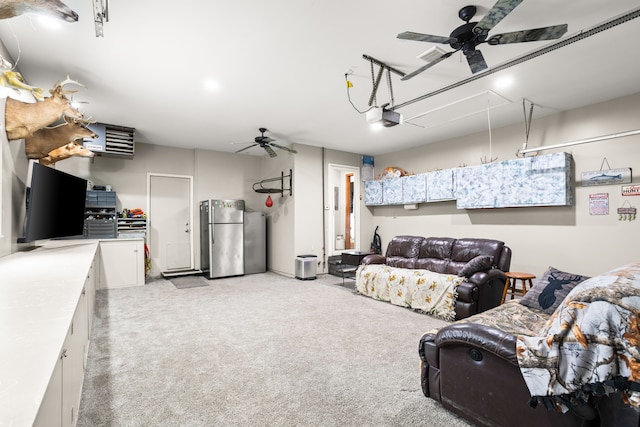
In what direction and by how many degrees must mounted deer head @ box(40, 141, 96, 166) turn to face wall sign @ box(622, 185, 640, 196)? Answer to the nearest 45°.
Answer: approximately 45° to its right

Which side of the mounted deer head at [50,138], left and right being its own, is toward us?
right

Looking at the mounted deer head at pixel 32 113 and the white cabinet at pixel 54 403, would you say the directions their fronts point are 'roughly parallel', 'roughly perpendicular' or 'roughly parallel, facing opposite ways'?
roughly parallel

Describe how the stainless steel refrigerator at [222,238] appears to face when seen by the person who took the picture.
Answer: facing the viewer

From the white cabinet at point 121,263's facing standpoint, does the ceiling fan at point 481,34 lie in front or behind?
in front

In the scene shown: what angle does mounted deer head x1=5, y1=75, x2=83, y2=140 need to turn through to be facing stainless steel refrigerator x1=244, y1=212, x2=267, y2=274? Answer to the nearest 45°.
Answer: approximately 45° to its left

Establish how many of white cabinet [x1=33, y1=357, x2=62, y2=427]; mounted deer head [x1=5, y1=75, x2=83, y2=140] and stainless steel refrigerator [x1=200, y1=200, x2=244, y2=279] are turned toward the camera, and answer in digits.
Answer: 1

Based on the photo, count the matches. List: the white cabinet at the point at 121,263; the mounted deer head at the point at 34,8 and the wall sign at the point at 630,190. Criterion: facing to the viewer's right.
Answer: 1

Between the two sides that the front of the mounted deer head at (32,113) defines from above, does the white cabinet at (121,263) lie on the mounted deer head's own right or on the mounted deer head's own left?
on the mounted deer head's own left

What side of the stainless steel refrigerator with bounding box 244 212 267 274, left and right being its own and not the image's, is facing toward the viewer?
front

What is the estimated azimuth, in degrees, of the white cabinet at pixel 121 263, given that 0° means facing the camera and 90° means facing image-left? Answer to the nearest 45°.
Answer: approximately 0°

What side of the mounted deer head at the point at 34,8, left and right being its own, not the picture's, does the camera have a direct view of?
right

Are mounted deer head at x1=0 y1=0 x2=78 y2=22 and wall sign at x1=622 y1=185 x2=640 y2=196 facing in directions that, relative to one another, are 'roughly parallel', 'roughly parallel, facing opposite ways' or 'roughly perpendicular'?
roughly parallel, facing opposite ways

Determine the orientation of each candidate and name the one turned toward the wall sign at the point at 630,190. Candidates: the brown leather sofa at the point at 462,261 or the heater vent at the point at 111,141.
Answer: the heater vent

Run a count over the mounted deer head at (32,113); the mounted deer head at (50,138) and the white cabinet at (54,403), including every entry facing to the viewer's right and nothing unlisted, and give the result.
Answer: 3
